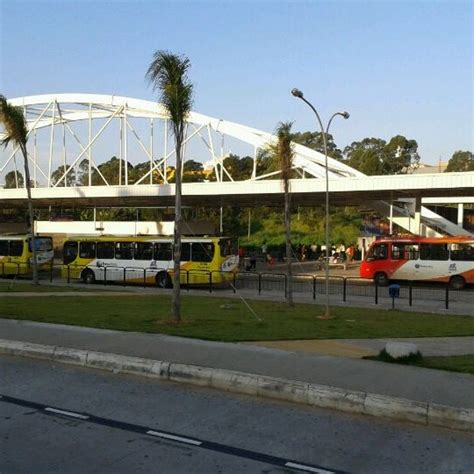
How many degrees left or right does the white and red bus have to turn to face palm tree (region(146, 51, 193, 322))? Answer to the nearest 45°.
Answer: approximately 90° to its left

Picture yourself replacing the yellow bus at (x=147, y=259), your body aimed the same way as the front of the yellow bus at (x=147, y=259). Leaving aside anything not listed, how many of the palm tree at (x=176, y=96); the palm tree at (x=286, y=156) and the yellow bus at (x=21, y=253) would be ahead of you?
1

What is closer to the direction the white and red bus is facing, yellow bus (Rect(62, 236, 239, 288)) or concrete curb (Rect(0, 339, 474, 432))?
the yellow bus

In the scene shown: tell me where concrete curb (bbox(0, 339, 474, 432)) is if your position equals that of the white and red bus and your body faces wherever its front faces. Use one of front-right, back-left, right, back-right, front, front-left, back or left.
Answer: left

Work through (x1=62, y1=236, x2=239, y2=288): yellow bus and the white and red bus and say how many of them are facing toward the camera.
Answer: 0

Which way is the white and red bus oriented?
to the viewer's left

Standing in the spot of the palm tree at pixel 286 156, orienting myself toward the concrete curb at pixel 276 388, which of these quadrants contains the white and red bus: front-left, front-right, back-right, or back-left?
back-left

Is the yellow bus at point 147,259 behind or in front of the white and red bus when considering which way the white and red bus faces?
in front
